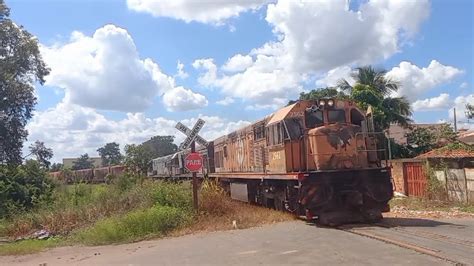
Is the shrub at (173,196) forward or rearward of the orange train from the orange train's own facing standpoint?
rearward

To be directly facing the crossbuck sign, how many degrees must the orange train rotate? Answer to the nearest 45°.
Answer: approximately 135° to its right

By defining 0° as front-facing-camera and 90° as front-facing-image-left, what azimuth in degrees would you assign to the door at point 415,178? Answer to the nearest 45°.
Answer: approximately 0°

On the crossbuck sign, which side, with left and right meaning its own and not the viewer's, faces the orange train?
left

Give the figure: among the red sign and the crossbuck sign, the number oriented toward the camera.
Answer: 2

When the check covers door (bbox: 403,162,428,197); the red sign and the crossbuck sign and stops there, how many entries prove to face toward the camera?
3

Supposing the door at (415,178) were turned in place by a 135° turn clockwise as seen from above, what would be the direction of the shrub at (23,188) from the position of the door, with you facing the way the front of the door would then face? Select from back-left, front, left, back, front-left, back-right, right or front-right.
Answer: front-left

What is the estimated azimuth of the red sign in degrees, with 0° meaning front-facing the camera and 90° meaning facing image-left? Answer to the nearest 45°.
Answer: approximately 0°

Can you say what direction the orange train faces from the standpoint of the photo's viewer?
facing the viewer and to the right of the viewer
